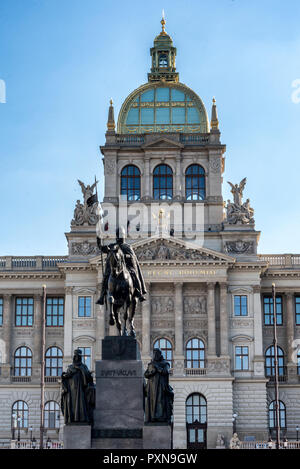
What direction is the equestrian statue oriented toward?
toward the camera
